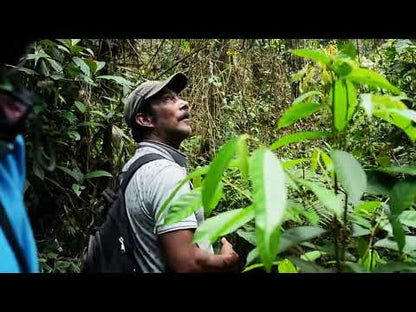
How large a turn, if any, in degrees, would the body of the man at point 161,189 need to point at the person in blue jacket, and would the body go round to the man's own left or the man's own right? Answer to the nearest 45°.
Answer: approximately 90° to the man's own right

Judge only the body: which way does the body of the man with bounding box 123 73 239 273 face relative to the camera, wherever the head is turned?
to the viewer's right
